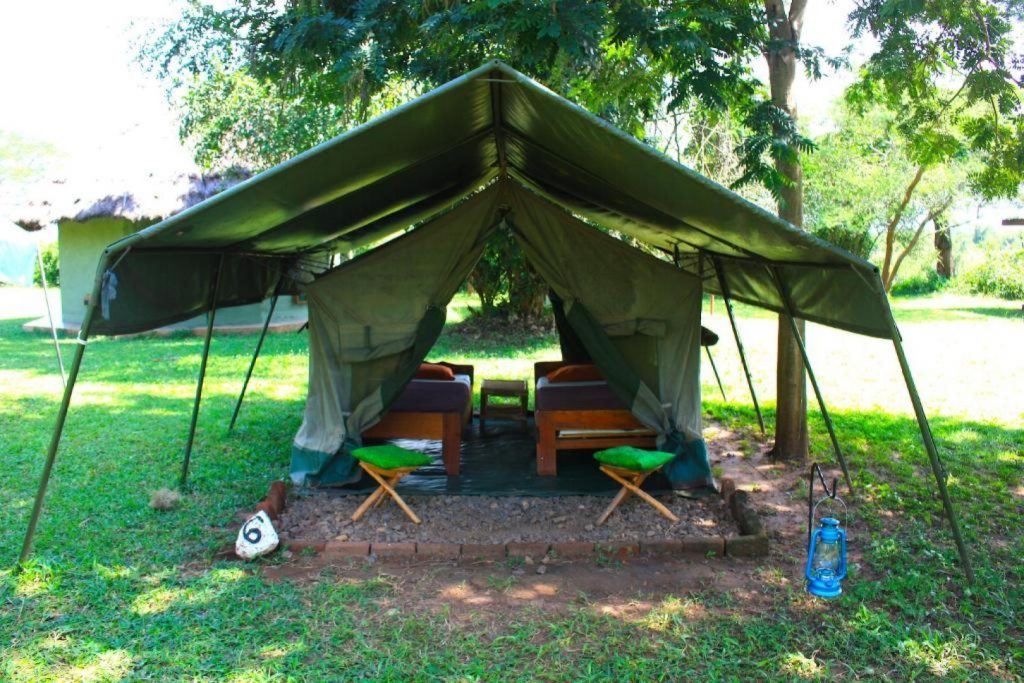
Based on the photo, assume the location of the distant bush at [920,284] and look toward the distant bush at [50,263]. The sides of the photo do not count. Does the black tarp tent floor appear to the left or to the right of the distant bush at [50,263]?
left

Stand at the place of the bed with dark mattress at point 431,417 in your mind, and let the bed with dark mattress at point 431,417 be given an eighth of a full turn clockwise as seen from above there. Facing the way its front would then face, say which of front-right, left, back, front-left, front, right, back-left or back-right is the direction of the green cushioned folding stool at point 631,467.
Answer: left

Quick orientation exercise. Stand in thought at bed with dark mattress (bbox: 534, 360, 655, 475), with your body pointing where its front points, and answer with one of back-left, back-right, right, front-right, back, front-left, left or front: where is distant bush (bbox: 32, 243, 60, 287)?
back-right

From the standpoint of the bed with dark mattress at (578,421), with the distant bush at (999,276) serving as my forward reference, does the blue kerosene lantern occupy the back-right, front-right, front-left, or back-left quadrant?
back-right

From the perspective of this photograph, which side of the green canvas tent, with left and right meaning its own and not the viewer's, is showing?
front

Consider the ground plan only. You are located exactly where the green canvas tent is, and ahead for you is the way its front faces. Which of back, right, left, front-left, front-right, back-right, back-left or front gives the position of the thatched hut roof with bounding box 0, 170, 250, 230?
back-right

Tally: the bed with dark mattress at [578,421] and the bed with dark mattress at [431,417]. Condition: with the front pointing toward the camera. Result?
2

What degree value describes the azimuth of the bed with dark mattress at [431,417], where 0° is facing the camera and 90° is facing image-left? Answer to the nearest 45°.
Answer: approximately 0°

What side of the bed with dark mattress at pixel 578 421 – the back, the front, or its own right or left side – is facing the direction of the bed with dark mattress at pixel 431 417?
right

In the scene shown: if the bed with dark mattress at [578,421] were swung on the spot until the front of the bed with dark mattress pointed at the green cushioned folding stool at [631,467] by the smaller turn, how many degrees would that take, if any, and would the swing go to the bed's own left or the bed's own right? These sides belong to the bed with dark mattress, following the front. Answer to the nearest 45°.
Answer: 0° — it already faces it

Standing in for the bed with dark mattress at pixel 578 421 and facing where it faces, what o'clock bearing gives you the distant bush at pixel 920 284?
The distant bush is roughly at 7 o'clock from the bed with dark mattress.
